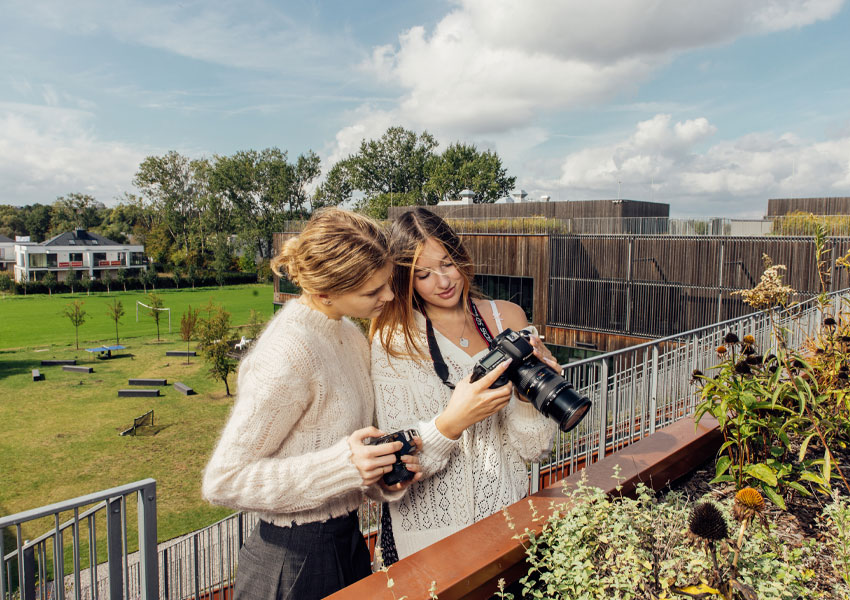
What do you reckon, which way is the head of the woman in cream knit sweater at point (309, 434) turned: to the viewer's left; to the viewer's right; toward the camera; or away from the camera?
to the viewer's right

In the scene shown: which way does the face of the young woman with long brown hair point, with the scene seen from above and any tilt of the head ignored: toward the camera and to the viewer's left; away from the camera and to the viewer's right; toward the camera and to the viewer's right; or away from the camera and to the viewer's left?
toward the camera and to the viewer's right

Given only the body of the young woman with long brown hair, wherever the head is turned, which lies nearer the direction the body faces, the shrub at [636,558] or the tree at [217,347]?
the shrub

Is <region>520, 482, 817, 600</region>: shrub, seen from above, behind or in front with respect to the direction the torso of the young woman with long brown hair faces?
in front

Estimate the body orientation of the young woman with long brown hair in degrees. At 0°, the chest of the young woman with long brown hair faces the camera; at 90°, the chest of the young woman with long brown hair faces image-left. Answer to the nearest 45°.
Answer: approximately 315°

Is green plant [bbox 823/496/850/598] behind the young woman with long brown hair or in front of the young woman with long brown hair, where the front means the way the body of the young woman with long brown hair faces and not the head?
in front
